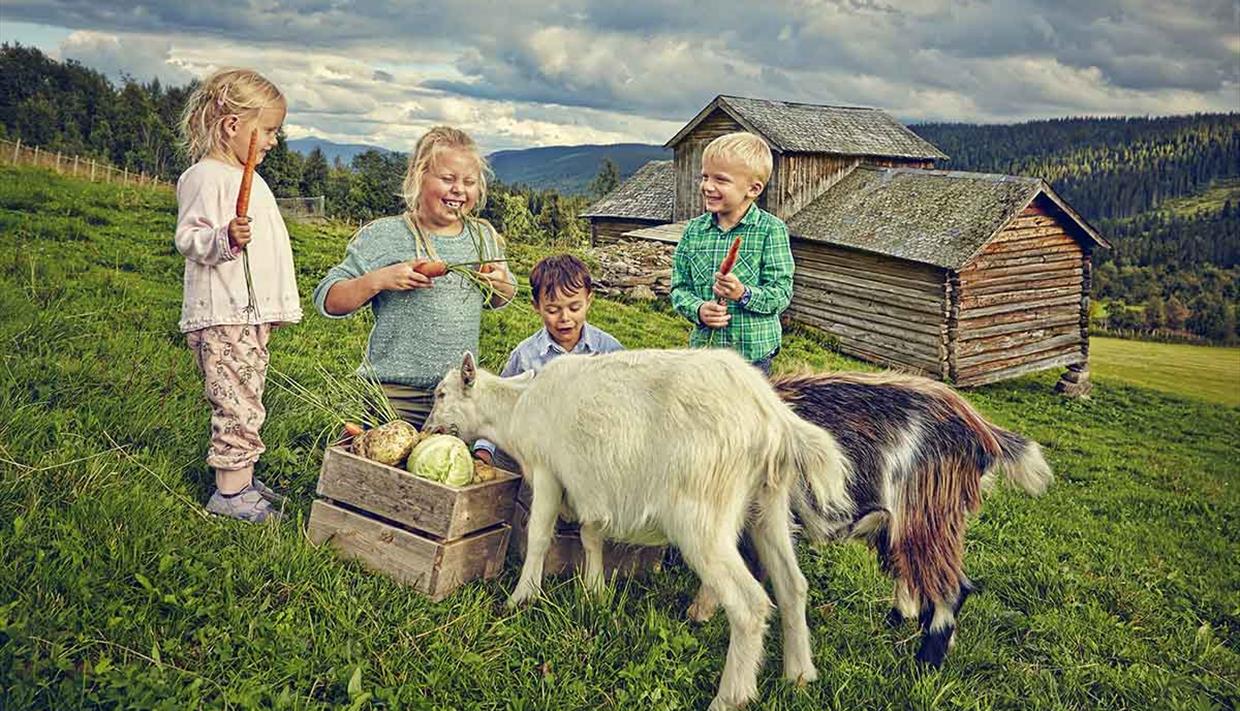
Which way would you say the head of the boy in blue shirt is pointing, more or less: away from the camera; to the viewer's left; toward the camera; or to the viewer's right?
toward the camera

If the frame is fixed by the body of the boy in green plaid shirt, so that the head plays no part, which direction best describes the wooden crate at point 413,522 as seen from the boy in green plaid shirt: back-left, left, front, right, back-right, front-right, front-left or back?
front

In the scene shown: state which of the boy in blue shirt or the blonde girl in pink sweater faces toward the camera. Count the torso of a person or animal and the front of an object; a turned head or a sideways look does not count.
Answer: the boy in blue shirt

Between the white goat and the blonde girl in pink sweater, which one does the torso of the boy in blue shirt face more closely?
the white goat

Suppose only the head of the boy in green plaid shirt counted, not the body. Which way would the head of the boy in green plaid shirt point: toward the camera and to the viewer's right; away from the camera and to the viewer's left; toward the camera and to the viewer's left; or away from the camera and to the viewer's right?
toward the camera and to the viewer's left

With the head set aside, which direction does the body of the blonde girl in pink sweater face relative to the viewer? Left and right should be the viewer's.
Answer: facing to the right of the viewer

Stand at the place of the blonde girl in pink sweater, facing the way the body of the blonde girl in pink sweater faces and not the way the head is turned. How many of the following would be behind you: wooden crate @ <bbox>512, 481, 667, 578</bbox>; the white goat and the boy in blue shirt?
0

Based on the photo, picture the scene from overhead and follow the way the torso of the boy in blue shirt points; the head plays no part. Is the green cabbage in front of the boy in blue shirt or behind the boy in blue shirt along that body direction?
in front

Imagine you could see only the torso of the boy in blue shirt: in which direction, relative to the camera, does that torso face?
toward the camera
